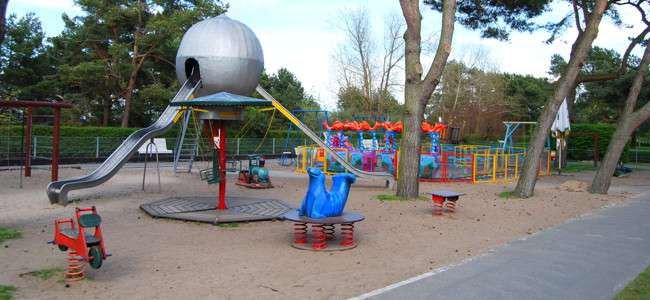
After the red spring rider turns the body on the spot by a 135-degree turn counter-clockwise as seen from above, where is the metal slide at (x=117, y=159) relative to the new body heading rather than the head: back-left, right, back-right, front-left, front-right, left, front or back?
front

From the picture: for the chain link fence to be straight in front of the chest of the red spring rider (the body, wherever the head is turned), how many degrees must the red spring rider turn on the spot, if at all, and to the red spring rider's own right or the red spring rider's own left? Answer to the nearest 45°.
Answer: approximately 135° to the red spring rider's own left

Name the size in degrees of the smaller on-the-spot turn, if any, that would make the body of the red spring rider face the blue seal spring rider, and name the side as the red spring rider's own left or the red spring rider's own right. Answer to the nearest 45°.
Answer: approximately 45° to the red spring rider's own left

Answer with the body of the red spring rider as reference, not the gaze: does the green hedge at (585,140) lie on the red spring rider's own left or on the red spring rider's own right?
on the red spring rider's own left

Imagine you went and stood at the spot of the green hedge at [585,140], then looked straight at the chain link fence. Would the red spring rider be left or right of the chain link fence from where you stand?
left

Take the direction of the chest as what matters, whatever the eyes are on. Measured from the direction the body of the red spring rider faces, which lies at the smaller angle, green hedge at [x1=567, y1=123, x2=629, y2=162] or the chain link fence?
the green hedge

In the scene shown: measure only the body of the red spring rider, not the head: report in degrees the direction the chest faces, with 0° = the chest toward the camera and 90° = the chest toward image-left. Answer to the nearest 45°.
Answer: approximately 315°
